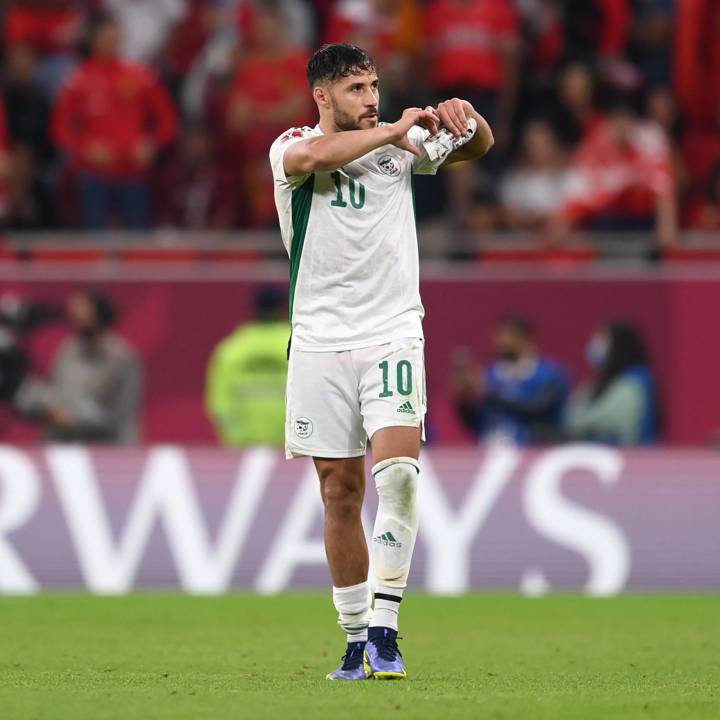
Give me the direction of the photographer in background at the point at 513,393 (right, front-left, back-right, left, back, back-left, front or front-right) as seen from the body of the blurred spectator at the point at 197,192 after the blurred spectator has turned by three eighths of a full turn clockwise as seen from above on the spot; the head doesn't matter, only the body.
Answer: back

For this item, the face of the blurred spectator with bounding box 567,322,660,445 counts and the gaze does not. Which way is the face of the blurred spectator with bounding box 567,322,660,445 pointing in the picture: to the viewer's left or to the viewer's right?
to the viewer's left

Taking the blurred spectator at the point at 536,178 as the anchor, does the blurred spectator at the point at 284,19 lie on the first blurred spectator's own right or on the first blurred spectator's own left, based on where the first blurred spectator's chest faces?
on the first blurred spectator's own right

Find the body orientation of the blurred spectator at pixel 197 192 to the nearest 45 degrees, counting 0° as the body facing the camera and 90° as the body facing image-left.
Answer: approximately 0°

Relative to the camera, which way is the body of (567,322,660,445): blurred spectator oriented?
to the viewer's left

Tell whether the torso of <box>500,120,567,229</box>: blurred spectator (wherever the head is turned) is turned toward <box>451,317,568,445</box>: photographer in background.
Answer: yes

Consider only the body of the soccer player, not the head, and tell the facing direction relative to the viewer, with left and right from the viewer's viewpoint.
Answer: facing the viewer and to the right of the viewer

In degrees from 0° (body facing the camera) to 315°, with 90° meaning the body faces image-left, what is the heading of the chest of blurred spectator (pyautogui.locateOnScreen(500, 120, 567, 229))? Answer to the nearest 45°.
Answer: approximately 0°
